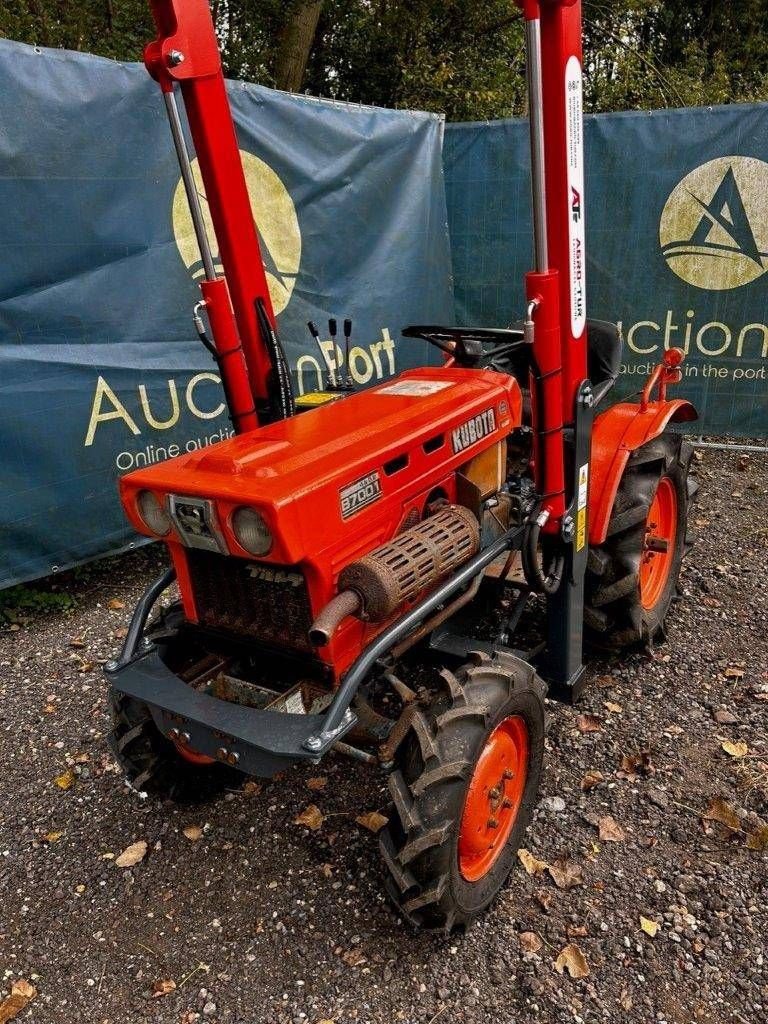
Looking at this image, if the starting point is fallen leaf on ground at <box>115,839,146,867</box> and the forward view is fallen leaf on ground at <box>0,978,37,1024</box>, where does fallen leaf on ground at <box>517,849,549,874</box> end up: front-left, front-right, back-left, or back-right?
back-left

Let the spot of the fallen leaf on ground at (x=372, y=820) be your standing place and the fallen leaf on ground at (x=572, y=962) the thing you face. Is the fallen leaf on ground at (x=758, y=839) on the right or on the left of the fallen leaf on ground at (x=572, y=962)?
left

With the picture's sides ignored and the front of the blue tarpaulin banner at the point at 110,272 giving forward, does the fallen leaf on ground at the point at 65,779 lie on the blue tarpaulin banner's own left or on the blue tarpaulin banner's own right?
on the blue tarpaulin banner's own right

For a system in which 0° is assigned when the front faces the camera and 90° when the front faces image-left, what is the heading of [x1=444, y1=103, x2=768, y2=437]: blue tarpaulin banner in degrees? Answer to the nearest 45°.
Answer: approximately 0°

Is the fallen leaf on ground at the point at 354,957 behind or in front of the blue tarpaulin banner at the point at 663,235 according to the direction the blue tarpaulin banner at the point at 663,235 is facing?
in front

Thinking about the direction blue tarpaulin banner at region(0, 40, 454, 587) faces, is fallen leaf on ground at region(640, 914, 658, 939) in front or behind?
in front

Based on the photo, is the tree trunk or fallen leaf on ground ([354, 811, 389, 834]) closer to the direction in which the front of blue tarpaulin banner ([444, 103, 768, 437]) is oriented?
the fallen leaf on ground

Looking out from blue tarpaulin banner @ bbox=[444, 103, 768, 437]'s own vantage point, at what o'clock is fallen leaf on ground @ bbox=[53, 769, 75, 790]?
The fallen leaf on ground is roughly at 1 o'clock from the blue tarpaulin banner.

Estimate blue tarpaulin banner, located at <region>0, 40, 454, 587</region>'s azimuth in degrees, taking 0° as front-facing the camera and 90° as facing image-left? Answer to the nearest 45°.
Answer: approximately 315°

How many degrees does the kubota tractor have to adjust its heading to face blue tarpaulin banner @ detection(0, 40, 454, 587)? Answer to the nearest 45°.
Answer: approximately 90° to its right

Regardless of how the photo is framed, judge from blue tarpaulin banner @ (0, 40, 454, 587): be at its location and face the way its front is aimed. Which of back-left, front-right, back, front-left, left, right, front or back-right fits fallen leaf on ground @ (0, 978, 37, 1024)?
front-right

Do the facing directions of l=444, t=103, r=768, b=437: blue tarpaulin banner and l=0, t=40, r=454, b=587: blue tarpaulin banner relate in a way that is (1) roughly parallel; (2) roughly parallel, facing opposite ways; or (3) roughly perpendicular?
roughly perpendicular

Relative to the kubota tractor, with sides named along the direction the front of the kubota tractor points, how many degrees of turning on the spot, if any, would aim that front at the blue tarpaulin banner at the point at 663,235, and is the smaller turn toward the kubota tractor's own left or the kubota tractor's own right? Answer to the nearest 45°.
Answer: approximately 180°
